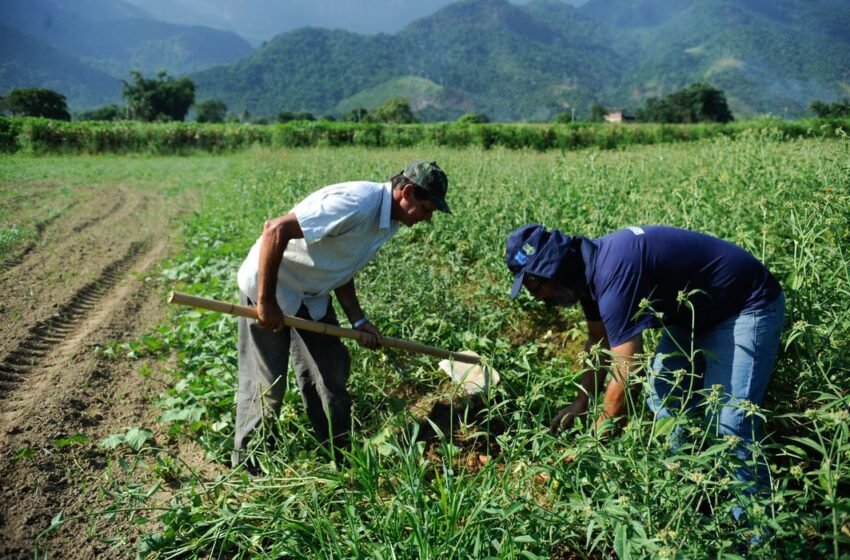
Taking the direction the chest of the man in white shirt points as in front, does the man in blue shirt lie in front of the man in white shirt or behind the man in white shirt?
in front

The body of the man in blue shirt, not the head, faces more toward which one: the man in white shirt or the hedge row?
the man in white shirt

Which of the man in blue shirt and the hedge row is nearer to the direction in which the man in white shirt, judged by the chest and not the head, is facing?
the man in blue shirt

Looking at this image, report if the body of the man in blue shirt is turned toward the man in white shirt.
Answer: yes

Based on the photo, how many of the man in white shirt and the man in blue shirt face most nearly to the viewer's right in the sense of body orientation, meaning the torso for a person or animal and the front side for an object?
1

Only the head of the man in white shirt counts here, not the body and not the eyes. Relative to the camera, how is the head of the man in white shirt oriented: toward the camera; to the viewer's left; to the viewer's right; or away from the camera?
to the viewer's right

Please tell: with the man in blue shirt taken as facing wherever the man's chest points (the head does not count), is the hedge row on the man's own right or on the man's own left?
on the man's own right

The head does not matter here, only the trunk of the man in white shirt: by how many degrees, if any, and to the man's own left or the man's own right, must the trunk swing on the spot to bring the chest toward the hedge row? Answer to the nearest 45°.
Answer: approximately 90° to the man's own left

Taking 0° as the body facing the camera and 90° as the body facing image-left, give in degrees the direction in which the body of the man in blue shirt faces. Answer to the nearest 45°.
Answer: approximately 90°

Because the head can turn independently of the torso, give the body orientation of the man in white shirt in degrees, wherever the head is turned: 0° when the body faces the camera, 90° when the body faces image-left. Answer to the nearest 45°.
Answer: approximately 270°

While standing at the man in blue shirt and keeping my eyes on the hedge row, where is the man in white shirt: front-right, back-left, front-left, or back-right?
front-left

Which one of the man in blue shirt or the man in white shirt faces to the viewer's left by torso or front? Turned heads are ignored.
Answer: the man in blue shirt
